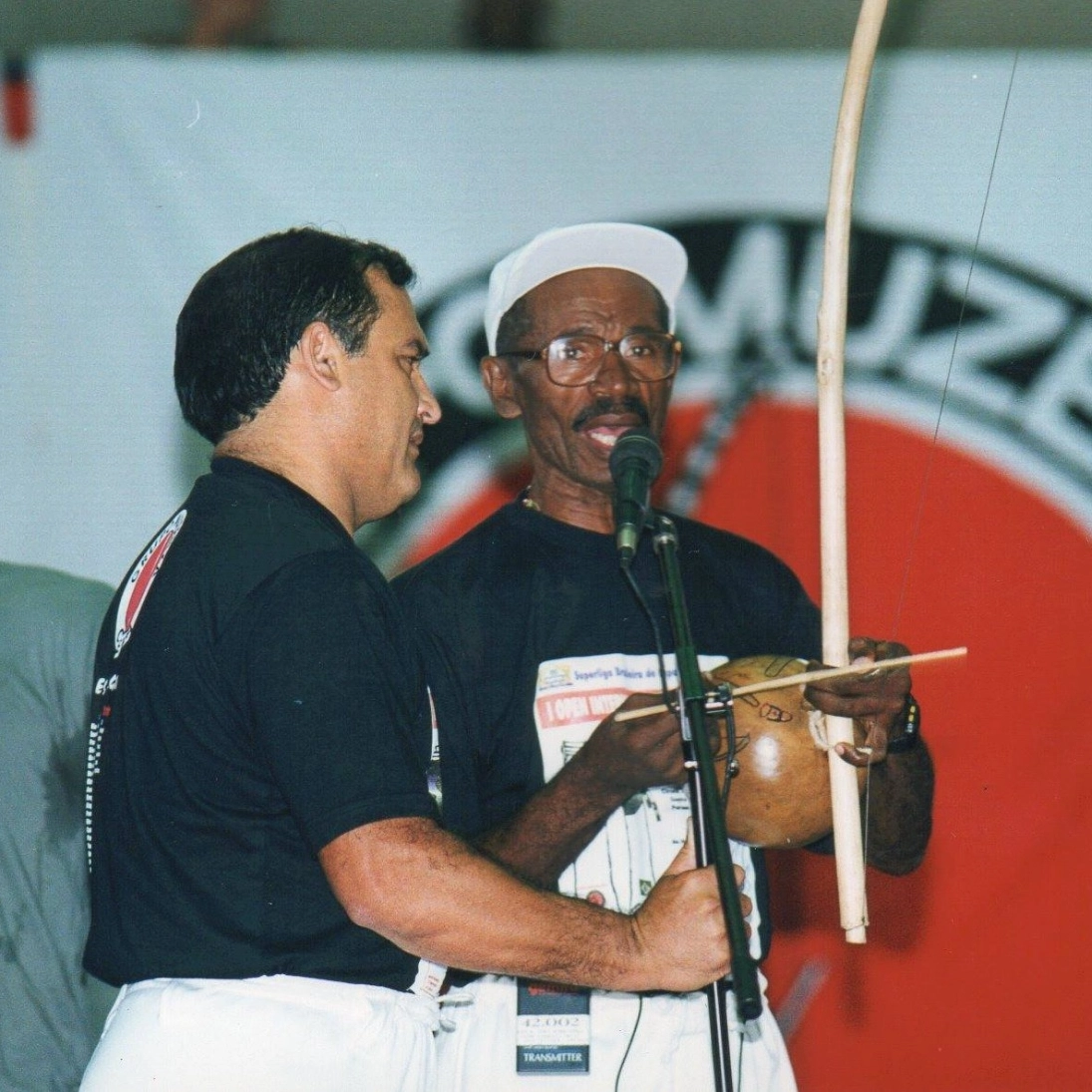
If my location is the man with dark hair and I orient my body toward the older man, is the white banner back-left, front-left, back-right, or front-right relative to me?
front-left

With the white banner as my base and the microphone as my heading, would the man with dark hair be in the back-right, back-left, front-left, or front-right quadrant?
front-right

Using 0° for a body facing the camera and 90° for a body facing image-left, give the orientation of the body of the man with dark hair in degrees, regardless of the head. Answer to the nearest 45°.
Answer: approximately 270°

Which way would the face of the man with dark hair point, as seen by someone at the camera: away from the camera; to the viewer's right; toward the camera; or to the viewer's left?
to the viewer's right

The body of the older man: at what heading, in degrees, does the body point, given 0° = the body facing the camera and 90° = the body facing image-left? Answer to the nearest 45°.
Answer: approximately 315°

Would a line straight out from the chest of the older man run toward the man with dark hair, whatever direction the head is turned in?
no

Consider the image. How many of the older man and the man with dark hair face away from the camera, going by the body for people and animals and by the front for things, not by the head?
0
